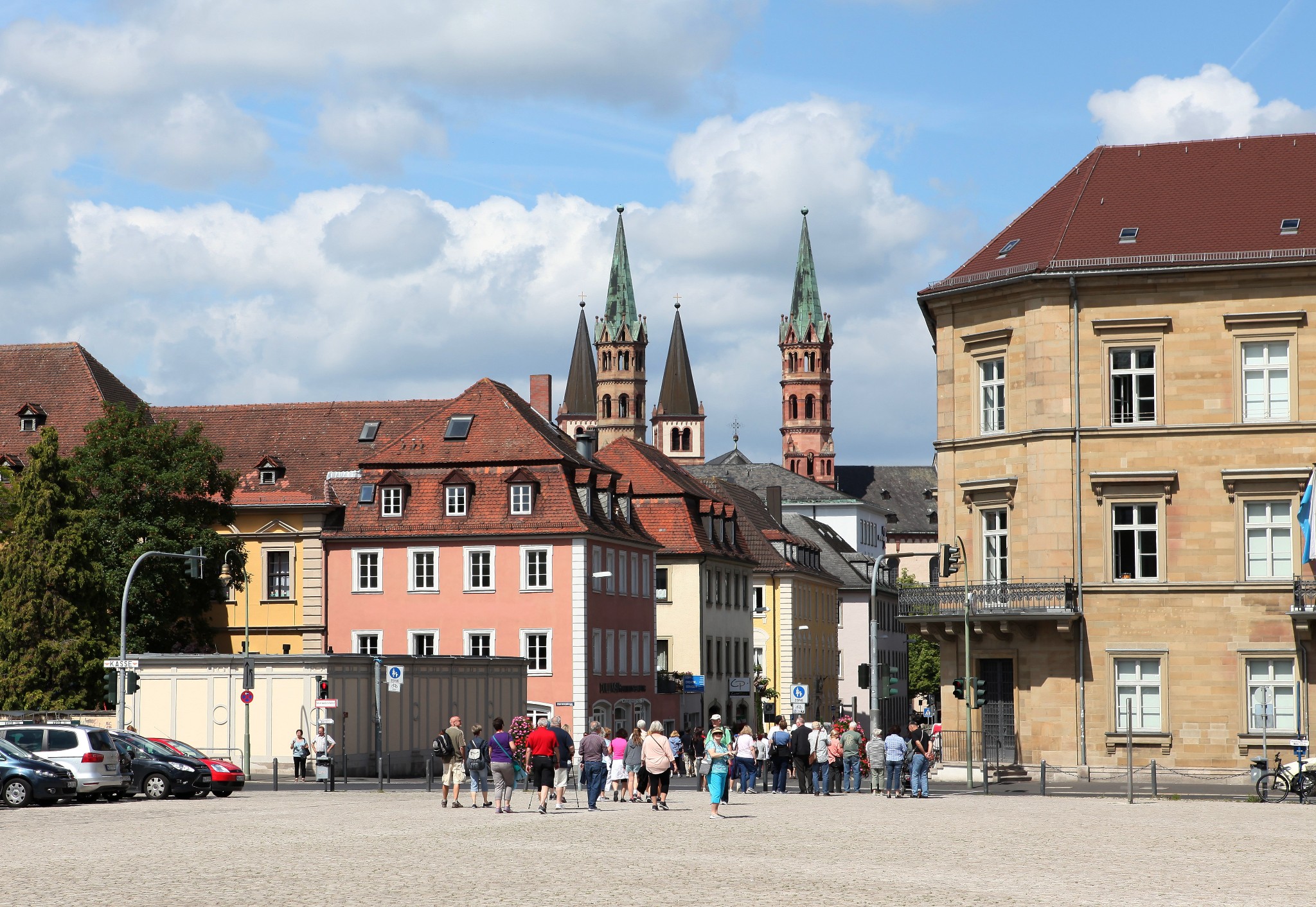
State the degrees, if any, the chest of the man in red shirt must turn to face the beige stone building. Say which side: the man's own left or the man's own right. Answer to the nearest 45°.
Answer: approximately 45° to the man's own right

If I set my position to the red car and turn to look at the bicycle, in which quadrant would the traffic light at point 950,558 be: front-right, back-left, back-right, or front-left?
front-left

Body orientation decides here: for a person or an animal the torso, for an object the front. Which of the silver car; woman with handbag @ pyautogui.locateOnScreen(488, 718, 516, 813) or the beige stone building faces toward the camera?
the beige stone building

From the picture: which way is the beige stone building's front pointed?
toward the camera

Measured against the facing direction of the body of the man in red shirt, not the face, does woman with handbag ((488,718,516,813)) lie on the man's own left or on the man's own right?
on the man's own left

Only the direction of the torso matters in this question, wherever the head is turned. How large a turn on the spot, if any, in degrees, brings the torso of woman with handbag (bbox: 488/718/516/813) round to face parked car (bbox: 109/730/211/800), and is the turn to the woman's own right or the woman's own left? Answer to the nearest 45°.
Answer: approximately 45° to the woman's own left

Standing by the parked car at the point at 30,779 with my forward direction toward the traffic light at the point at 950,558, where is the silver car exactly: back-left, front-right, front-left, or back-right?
front-left

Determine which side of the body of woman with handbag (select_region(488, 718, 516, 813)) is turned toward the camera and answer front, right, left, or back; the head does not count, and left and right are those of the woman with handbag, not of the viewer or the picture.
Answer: back

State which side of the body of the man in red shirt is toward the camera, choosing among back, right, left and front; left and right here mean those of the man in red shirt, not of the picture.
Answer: back

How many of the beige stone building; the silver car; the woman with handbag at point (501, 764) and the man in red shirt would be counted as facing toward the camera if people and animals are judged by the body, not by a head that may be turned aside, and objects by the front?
1

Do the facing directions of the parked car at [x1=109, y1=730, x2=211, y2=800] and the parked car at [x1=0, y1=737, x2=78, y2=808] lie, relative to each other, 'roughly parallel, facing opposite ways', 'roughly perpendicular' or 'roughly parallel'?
roughly parallel

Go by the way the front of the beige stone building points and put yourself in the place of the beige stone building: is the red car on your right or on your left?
on your right
